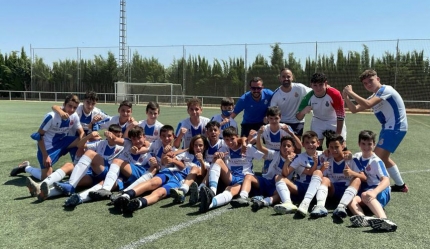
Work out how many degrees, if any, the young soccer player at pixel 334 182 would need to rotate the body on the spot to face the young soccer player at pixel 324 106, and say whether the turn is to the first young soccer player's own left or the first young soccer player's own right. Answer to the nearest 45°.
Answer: approximately 180°

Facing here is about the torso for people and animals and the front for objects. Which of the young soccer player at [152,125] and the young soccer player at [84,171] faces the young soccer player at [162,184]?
the young soccer player at [152,125]

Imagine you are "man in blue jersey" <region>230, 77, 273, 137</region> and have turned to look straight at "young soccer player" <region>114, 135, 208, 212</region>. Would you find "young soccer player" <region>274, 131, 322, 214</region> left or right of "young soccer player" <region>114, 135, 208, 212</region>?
left

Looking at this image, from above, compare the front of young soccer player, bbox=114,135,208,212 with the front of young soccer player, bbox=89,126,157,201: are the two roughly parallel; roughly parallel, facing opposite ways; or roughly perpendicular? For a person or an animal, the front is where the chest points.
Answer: roughly parallel

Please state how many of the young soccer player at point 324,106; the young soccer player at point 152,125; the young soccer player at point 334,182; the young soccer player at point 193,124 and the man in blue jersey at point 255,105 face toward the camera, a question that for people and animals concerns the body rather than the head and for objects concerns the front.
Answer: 5

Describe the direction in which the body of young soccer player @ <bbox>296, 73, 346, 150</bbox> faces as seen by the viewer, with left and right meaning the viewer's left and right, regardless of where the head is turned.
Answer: facing the viewer

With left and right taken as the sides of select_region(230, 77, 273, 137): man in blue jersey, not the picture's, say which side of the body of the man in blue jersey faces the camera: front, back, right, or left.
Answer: front

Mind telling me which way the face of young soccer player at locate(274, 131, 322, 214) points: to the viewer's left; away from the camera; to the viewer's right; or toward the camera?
toward the camera

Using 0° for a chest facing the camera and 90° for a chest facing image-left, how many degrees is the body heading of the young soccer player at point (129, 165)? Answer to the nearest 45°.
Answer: approximately 45°

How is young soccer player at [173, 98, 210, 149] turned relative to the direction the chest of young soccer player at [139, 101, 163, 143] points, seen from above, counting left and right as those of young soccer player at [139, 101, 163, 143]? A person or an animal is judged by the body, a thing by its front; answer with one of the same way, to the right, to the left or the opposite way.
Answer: the same way

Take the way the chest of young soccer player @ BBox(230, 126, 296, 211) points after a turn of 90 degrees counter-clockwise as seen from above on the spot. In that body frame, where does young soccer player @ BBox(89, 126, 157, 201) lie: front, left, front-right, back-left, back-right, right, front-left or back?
back-right

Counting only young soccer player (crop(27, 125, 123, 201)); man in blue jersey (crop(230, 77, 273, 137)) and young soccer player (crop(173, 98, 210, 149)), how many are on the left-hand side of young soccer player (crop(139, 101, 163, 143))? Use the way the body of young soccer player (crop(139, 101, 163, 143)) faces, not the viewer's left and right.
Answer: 2

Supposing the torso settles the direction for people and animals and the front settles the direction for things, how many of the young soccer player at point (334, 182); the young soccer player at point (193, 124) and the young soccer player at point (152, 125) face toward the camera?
3

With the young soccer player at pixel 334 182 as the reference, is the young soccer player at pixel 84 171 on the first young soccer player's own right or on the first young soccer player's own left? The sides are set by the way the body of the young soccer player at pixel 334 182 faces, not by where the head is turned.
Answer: on the first young soccer player's own right

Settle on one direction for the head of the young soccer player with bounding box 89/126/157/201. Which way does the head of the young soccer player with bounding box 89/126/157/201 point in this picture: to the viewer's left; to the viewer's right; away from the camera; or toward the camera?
toward the camera

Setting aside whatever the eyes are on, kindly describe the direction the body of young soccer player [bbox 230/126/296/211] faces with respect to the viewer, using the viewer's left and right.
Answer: facing the viewer and to the left of the viewer
